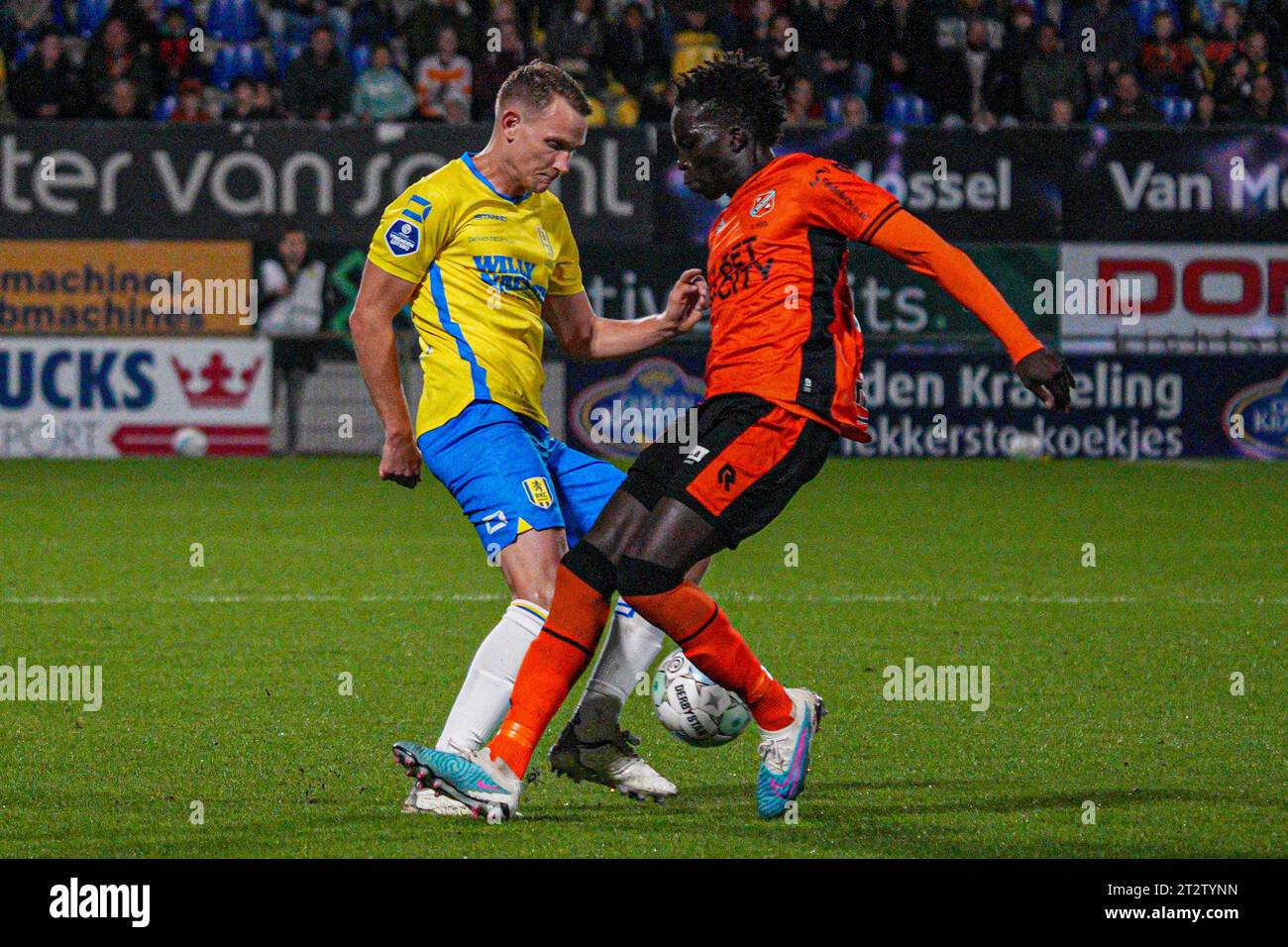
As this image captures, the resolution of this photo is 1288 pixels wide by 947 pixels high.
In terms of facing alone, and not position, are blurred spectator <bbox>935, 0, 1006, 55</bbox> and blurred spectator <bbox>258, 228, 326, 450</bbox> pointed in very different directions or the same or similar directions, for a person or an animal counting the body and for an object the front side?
same or similar directions

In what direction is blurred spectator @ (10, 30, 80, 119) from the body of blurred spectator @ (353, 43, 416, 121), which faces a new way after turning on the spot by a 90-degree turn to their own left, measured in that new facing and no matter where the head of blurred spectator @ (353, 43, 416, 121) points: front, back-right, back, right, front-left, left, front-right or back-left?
back

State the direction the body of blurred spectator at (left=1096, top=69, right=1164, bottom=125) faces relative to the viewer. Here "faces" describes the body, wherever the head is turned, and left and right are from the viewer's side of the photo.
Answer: facing the viewer

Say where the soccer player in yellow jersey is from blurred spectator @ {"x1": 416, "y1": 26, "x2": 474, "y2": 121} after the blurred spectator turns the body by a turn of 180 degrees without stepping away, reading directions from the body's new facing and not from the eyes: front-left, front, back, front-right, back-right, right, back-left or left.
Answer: back

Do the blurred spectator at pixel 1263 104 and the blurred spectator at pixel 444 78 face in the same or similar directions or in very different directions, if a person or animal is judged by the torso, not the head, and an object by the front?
same or similar directions

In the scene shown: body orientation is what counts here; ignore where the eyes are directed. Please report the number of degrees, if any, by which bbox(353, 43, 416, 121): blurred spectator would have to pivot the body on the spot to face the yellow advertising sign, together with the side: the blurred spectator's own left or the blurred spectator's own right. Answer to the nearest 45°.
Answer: approximately 45° to the blurred spectator's own right

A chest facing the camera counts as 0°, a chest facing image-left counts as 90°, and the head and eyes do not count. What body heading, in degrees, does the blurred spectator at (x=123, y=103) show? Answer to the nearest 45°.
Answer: approximately 0°

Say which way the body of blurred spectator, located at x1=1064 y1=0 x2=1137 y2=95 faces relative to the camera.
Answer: toward the camera

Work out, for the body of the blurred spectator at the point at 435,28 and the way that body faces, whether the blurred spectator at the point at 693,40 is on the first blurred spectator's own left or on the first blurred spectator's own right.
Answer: on the first blurred spectator's own left

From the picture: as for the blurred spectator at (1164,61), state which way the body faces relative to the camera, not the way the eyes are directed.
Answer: toward the camera

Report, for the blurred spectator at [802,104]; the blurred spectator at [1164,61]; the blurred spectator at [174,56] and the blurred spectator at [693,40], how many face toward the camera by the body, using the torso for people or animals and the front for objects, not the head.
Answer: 4

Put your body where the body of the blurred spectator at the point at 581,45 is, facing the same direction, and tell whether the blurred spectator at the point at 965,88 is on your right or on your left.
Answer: on your left

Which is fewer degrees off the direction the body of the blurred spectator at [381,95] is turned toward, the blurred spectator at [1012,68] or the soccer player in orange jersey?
the soccer player in orange jersey

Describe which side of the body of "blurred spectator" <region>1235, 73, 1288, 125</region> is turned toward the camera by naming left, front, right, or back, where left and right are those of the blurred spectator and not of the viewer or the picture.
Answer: front

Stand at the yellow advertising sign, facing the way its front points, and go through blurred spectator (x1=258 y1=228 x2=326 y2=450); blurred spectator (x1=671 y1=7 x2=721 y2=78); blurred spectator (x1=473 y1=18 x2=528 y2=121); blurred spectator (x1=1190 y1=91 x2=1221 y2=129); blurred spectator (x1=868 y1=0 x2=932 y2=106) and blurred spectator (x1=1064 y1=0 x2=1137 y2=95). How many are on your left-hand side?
6
